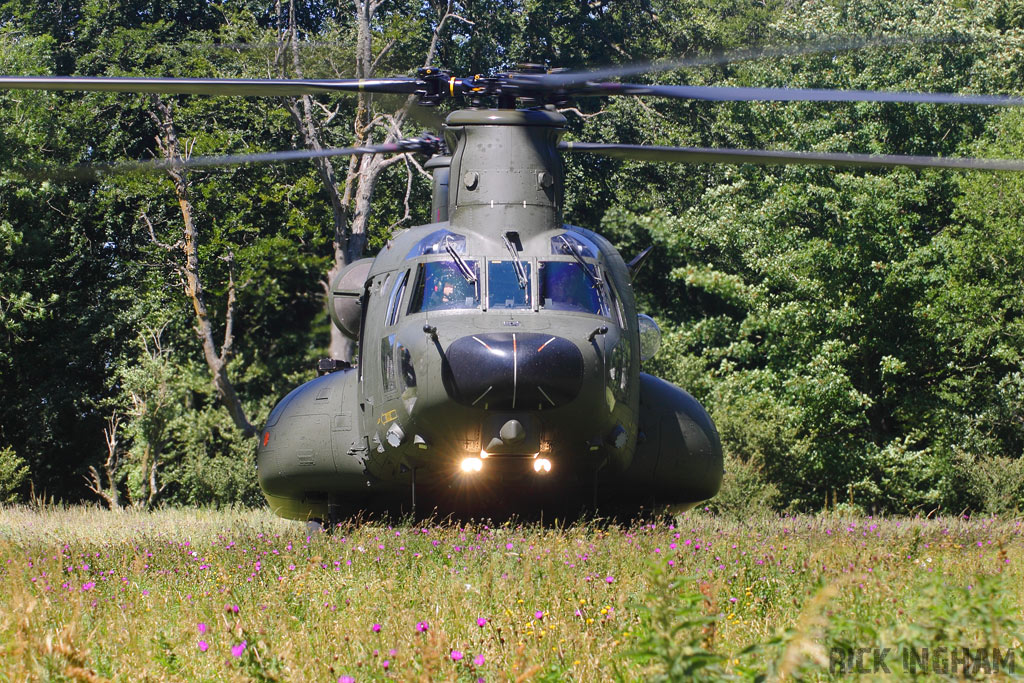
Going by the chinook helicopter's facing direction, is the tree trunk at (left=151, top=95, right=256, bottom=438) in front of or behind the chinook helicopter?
behind

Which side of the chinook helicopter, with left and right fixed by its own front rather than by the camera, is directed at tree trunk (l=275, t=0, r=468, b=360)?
back

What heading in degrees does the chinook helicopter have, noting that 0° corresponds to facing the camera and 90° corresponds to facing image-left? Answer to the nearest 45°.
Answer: approximately 0°
